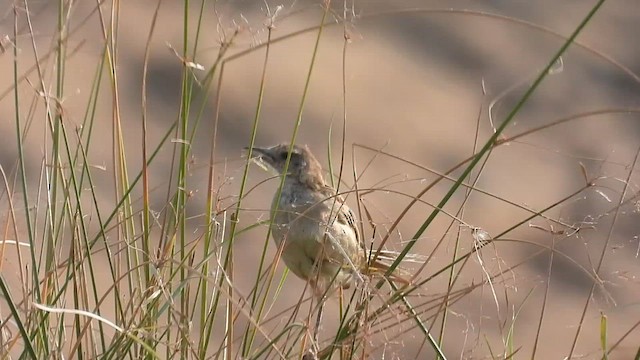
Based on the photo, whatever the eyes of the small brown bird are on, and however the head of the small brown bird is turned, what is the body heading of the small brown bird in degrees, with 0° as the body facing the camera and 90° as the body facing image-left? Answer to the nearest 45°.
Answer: approximately 45°
